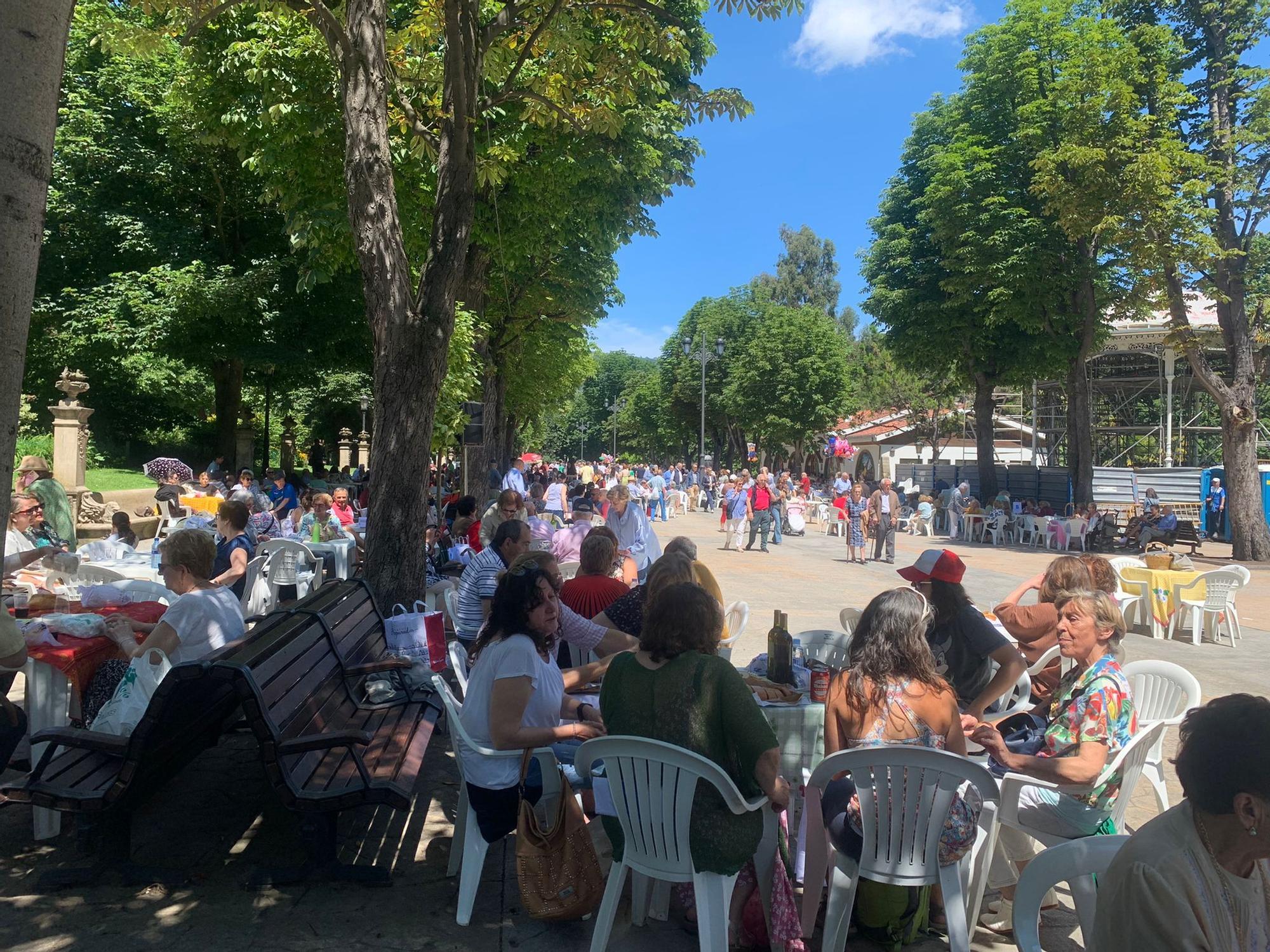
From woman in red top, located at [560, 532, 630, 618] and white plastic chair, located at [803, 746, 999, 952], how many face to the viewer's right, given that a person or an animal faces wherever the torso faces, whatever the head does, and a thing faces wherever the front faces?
0

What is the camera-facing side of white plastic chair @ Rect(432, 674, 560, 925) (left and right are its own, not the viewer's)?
right

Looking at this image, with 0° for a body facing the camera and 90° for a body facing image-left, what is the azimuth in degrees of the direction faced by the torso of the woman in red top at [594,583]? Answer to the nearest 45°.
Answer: approximately 180°

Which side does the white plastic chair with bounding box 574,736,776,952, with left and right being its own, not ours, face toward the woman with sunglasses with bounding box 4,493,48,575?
left

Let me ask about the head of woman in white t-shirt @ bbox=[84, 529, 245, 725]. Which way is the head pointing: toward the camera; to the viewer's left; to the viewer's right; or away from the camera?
to the viewer's left

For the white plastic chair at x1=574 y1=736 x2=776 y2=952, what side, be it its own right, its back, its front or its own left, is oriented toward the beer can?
front

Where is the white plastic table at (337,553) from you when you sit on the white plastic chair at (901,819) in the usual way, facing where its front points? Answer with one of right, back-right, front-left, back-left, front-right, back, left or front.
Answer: front-left

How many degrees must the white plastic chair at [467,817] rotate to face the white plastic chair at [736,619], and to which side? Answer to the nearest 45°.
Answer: approximately 45° to its left

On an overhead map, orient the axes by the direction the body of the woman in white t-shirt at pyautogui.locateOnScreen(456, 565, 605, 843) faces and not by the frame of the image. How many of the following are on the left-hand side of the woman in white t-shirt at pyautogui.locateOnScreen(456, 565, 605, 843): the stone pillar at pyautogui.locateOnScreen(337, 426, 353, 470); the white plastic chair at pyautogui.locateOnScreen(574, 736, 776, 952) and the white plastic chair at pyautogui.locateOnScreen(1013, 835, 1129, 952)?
1

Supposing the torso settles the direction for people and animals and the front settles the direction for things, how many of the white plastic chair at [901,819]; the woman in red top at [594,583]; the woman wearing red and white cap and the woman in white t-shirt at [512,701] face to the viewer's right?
1

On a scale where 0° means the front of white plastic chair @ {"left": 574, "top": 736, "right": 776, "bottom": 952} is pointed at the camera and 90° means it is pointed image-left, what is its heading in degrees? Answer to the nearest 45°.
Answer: approximately 225°

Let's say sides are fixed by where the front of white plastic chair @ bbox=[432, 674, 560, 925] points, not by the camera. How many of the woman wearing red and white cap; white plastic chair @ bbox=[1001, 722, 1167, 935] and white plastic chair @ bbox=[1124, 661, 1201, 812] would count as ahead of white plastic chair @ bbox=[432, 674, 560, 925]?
3

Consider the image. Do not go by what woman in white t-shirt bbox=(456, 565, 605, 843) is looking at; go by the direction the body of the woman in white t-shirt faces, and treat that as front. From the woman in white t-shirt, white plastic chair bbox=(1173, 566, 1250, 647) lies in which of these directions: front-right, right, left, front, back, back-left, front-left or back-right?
front-left

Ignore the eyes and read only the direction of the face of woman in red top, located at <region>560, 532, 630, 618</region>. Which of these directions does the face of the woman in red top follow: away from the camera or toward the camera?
away from the camera

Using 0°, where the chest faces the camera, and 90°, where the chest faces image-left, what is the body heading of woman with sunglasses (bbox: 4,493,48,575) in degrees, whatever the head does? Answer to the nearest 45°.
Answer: approximately 315°
